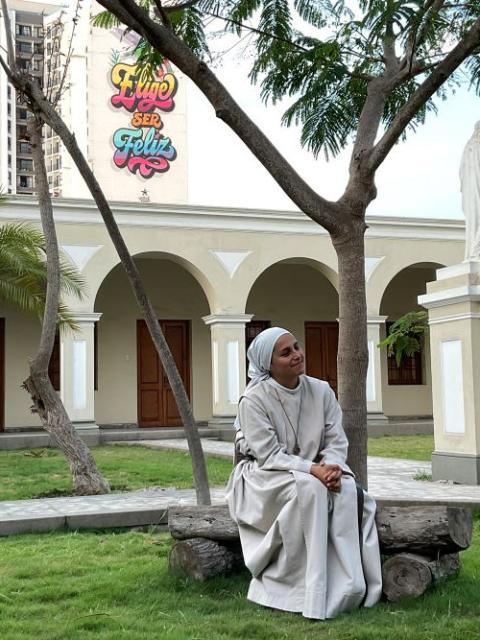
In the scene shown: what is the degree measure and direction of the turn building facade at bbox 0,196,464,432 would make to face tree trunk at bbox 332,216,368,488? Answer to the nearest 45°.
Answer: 0° — it already faces it

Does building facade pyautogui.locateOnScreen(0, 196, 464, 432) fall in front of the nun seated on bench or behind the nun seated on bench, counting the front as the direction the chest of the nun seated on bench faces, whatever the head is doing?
behind

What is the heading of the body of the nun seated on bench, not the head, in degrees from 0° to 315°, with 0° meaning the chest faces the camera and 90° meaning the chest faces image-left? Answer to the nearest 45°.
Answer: approximately 315°

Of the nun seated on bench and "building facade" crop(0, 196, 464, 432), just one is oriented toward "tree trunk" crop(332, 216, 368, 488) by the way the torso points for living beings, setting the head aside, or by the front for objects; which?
the building facade

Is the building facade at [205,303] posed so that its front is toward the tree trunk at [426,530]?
yes

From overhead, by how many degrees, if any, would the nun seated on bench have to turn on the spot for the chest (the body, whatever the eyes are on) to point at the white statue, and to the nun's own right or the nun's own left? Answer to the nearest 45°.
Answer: approximately 135° to the nun's own left

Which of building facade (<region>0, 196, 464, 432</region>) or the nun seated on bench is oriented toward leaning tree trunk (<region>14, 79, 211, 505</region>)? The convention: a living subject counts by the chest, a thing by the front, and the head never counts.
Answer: the building facade

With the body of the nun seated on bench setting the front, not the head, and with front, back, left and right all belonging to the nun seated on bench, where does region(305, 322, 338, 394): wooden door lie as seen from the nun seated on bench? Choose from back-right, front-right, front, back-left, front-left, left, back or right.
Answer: back-left

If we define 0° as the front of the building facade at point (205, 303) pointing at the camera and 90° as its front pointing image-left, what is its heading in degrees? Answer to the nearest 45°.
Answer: approximately 0°

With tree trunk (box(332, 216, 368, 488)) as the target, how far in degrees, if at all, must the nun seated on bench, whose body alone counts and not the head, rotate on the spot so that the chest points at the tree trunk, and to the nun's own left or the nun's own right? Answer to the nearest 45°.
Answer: approximately 135° to the nun's own left
